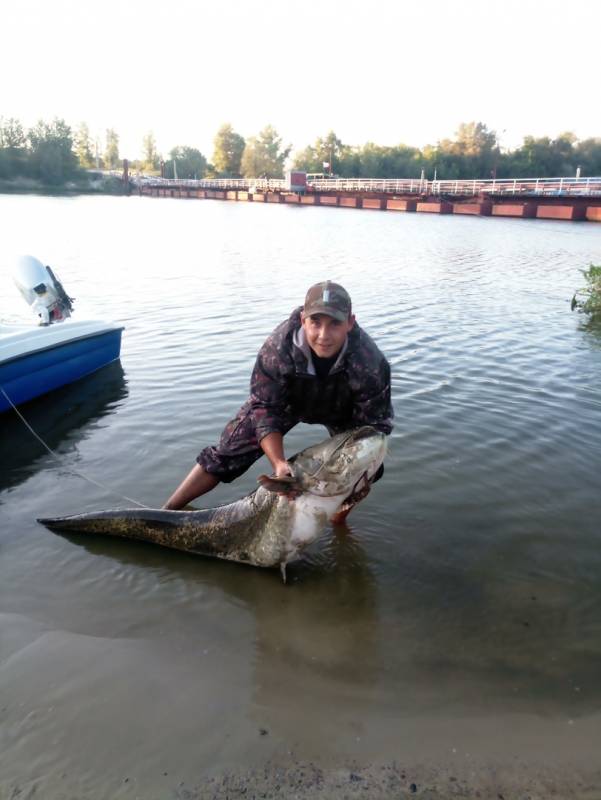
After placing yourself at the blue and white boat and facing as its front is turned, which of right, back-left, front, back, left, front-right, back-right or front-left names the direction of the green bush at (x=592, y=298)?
back-left

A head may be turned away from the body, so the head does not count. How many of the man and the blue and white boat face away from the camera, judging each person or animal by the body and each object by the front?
0

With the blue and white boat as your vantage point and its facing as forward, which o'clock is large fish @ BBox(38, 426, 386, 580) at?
The large fish is roughly at 10 o'clock from the blue and white boat.

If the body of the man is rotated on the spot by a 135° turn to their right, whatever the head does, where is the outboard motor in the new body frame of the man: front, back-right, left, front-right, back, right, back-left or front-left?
front

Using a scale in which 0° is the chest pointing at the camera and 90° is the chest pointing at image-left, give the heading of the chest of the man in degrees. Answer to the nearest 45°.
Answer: approximately 0°

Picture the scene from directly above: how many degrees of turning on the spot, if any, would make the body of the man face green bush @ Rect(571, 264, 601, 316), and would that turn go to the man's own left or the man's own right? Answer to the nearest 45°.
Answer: approximately 135° to the man's own left

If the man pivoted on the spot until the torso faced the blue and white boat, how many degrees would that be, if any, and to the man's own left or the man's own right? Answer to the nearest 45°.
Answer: approximately 135° to the man's own right

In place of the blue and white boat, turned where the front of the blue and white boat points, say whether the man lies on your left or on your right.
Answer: on your left
